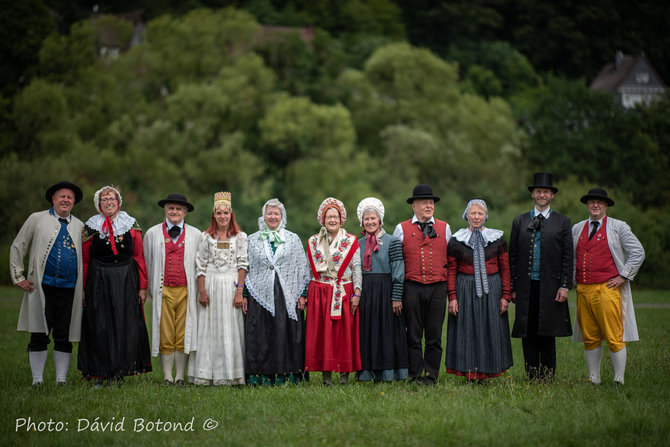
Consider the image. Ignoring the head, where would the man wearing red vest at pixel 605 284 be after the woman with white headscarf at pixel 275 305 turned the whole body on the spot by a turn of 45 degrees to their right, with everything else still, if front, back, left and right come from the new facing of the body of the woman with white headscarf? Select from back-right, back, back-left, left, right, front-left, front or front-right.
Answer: back-left

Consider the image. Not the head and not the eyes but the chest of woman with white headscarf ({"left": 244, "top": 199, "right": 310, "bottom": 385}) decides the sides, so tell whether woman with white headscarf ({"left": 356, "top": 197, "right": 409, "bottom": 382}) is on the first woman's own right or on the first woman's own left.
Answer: on the first woman's own left

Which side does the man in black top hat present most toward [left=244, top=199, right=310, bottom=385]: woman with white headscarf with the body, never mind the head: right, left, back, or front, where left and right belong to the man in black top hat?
right

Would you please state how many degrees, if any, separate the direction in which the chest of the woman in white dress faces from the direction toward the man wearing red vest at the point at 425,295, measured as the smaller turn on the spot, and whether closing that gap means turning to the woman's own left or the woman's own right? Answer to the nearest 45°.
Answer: approximately 90° to the woman's own left

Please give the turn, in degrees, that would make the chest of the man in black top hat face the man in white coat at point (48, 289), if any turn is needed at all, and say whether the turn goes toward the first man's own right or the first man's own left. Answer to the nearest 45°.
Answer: approximately 90° to the first man's own right

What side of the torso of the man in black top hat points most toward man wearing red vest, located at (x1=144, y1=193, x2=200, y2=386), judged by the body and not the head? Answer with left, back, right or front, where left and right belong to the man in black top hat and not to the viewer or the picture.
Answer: right
